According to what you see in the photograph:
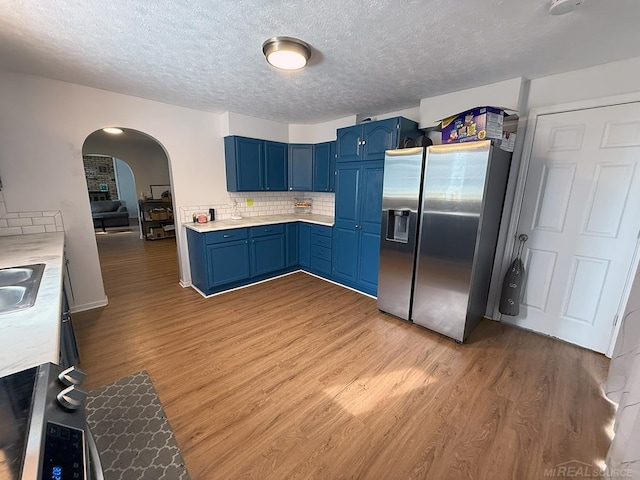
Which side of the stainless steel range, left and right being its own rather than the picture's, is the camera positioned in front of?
right

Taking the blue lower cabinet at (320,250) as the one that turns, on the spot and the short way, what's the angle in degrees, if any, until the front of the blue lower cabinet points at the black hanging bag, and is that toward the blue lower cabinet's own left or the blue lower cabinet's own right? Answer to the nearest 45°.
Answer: approximately 90° to the blue lower cabinet's own left

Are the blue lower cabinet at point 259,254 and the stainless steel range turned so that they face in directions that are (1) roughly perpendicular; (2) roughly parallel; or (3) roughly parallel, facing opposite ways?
roughly perpendicular

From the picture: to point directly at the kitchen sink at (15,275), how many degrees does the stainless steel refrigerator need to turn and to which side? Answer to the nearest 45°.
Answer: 0° — it already faces it

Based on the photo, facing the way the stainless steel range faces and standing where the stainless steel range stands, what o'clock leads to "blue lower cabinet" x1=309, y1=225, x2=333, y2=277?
The blue lower cabinet is roughly at 11 o'clock from the stainless steel range.

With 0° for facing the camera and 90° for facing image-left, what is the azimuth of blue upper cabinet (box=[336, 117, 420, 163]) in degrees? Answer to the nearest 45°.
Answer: approximately 45°

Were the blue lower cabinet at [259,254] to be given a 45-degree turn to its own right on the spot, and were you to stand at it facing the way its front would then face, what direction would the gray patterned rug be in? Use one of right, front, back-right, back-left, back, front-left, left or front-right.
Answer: front

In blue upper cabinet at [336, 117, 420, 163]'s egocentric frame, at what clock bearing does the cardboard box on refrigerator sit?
The cardboard box on refrigerator is roughly at 9 o'clock from the blue upper cabinet.

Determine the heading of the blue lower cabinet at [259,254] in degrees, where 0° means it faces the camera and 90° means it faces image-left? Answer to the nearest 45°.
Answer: approximately 315°

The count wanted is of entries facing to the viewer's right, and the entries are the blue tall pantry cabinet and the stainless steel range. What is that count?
1
